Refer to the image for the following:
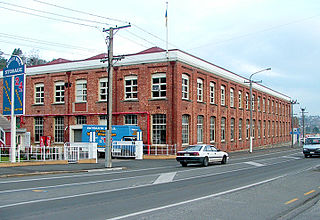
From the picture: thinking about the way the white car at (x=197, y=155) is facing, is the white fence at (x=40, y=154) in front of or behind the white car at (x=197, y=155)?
behind

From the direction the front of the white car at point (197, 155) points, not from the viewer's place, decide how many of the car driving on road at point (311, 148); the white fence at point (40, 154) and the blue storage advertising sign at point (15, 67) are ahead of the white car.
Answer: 1

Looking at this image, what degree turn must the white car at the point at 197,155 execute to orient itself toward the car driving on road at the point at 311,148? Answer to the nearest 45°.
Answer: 0° — it already faces it

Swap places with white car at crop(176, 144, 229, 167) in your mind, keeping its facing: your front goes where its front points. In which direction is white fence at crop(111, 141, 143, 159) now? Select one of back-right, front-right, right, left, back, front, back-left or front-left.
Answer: left

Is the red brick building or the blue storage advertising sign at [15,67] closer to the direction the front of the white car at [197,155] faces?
the red brick building

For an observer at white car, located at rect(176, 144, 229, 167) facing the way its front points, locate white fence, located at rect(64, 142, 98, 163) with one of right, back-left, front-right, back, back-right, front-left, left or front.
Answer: back-left

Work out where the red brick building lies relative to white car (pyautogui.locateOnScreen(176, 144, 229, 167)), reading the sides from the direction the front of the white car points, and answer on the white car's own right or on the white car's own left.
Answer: on the white car's own left

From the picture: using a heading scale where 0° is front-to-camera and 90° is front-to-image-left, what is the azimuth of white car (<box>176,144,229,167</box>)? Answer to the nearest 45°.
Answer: approximately 225°

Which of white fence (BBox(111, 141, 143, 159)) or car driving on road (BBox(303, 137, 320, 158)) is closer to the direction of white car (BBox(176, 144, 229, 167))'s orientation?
the car driving on road

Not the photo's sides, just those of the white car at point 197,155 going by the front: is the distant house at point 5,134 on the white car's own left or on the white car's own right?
on the white car's own left

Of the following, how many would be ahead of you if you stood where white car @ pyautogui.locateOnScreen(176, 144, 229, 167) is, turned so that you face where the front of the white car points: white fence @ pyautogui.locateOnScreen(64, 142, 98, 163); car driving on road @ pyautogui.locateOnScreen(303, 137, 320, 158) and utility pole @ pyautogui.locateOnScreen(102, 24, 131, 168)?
1

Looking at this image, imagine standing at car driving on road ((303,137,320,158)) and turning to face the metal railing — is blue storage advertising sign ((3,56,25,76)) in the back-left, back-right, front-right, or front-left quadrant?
front-left
